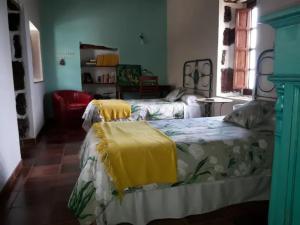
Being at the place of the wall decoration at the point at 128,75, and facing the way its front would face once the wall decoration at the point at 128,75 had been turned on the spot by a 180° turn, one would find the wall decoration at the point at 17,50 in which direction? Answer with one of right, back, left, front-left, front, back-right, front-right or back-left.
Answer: back-left

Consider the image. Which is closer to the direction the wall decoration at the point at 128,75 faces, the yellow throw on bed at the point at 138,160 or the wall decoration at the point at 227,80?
the yellow throw on bed

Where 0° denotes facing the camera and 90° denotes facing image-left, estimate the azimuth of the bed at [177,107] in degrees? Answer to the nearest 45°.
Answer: approximately 45°

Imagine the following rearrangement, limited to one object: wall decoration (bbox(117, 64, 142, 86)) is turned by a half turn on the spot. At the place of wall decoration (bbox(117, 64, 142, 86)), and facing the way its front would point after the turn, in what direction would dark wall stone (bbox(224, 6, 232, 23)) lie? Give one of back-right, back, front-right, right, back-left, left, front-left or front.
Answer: back-right

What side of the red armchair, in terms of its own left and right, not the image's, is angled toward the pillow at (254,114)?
front

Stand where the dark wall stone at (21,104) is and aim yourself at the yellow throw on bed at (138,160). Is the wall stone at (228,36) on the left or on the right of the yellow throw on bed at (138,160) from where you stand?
left

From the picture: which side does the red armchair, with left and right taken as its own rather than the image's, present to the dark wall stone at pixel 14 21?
right

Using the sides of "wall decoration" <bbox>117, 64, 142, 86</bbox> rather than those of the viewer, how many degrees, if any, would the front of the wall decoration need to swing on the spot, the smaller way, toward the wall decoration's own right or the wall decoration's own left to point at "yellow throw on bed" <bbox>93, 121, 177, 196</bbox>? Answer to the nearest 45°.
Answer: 0° — it already faces it

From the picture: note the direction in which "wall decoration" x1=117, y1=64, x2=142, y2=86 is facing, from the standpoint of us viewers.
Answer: facing the viewer

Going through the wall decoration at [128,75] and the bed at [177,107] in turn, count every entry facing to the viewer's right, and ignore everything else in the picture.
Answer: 0

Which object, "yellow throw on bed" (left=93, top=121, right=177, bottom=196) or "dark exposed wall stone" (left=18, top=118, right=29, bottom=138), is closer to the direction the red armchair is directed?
the yellow throw on bed

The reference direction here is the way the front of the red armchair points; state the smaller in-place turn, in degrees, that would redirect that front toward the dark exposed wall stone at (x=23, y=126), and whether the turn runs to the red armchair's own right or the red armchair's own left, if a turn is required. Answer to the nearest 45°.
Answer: approximately 90° to the red armchair's own right

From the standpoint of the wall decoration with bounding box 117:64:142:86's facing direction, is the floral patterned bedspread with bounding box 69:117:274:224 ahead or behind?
ahead
